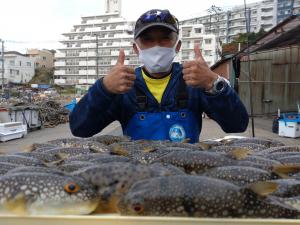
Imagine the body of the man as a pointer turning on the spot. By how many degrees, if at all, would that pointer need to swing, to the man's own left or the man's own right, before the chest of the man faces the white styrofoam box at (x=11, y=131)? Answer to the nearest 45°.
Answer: approximately 135° to the man's own right

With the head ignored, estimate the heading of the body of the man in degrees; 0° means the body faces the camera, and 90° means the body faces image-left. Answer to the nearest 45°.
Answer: approximately 0°

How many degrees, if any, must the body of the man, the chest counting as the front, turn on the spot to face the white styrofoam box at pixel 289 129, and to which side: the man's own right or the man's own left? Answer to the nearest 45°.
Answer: approximately 135° to the man's own left

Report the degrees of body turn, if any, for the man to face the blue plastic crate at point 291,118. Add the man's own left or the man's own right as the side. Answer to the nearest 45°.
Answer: approximately 135° to the man's own left
